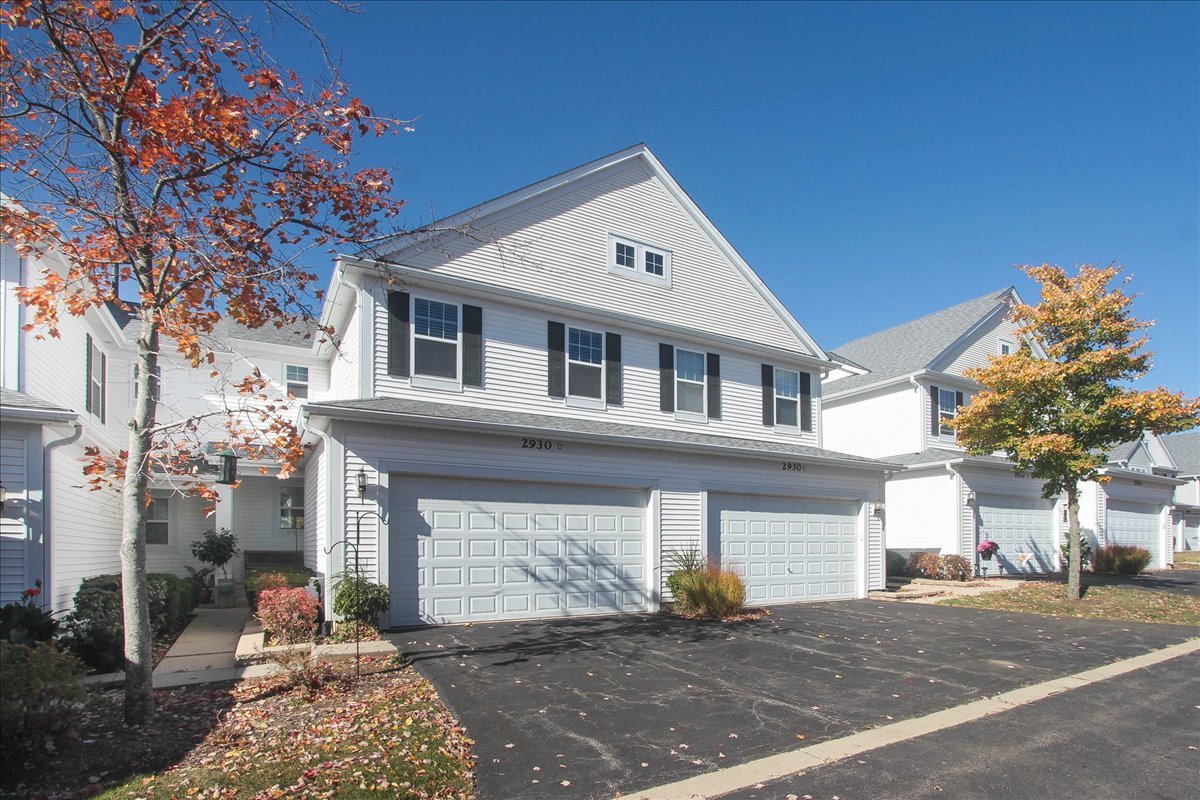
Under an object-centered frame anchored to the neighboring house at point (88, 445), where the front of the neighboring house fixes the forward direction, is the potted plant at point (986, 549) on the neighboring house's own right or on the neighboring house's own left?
on the neighboring house's own left

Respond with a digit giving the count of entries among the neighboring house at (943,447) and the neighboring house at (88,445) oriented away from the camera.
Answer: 0

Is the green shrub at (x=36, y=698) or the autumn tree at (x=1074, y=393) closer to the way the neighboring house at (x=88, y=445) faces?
the green shrub

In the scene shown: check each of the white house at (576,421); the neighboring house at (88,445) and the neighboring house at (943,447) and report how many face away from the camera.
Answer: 0

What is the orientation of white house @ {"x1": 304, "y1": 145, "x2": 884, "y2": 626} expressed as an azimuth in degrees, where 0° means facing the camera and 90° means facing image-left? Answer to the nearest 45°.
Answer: approximately 315°

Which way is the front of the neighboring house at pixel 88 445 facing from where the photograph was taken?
facing the viewer

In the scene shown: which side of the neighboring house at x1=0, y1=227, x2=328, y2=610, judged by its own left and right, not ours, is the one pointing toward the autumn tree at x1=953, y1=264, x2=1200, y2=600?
left

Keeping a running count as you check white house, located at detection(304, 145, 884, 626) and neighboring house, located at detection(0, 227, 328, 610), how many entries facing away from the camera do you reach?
0

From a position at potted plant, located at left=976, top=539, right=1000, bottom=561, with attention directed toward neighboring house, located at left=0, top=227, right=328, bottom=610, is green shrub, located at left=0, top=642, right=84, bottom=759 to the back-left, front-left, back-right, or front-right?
front-left

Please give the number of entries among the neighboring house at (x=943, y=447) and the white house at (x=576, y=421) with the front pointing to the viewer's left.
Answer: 0

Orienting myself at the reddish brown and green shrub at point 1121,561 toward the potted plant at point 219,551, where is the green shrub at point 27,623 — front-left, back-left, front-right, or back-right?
front-left

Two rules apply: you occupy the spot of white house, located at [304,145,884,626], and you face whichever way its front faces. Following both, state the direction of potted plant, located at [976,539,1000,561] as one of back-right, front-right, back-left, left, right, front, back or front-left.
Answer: left

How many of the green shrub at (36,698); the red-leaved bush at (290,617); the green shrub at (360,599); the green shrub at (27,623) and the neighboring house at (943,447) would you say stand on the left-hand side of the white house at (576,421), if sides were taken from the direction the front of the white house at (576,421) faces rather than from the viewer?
1

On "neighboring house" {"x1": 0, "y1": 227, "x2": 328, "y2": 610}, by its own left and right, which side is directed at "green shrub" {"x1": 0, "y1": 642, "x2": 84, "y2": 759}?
front

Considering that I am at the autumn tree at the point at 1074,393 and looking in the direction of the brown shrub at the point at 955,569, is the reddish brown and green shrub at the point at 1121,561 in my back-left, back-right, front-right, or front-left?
front-right
